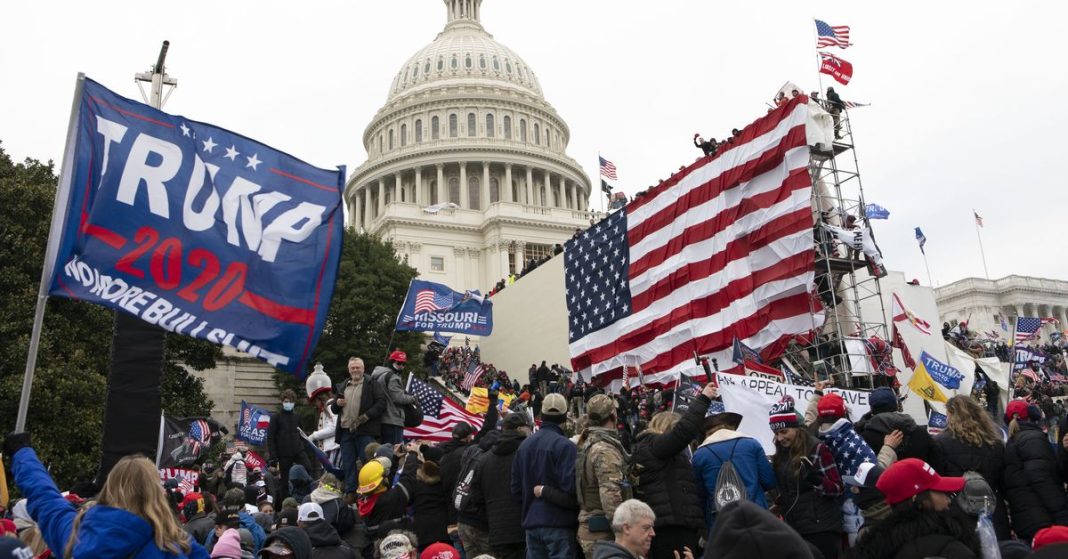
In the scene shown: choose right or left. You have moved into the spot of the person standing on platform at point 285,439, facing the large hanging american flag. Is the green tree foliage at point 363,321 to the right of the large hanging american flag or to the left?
left

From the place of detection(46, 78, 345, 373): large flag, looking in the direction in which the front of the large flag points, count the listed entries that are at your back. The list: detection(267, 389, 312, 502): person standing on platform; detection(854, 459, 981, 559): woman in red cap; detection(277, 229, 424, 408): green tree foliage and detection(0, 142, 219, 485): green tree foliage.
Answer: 3

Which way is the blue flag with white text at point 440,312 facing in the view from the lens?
facing the viewer

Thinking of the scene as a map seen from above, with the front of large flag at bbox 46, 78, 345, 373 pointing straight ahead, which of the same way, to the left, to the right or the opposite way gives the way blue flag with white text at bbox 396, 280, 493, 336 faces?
the same way

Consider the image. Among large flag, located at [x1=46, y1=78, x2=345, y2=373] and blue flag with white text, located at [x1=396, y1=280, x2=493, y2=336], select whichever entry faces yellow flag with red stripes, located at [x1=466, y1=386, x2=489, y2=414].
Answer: the blue flag with white text

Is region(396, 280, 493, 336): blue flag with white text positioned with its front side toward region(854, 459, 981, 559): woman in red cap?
yes

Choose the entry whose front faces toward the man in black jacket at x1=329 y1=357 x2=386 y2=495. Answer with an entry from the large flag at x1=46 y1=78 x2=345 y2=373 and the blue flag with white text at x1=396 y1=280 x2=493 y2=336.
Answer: the blue flag with white text

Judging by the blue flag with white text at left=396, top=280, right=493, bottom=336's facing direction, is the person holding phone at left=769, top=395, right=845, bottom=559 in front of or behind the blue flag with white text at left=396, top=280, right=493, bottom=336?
in front

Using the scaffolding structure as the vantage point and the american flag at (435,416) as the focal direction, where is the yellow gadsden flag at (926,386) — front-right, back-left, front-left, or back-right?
front-left

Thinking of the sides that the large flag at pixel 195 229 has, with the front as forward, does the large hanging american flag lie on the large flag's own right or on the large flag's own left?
on the large flag's own left

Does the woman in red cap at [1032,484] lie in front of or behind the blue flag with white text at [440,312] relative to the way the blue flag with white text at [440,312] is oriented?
in front

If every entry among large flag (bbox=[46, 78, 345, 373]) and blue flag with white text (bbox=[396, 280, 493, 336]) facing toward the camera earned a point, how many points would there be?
2

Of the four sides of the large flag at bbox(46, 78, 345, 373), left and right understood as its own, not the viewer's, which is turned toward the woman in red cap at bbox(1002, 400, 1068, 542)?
left

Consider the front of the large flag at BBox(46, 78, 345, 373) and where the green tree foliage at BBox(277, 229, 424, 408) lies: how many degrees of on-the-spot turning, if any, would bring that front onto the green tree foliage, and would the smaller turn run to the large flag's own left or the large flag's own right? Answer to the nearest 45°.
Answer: approximately 180°

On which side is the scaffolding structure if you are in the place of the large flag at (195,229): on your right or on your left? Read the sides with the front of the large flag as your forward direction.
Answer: on your left

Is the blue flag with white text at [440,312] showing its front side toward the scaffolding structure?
no

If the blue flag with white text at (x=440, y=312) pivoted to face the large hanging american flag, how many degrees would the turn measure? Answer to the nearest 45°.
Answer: approximately 90° to its left

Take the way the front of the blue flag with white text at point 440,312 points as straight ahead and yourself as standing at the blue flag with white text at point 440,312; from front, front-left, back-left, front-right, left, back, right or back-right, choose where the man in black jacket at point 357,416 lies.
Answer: front
